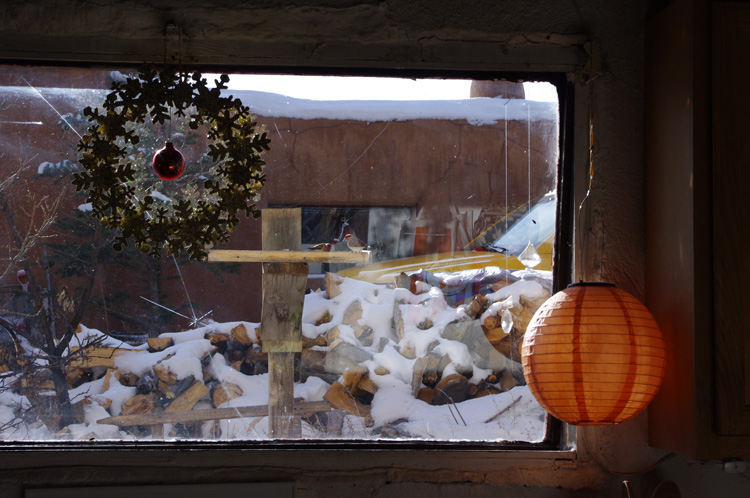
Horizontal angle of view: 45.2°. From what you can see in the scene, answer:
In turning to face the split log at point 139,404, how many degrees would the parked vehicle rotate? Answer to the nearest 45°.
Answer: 0° — it already faces it

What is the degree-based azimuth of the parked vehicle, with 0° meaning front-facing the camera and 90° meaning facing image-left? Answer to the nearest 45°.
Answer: approximately 90°

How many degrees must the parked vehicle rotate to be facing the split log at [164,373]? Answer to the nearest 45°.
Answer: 0° — it already faces it

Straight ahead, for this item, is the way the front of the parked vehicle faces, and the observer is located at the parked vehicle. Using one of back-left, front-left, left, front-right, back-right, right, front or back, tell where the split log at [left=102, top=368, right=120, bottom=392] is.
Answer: front

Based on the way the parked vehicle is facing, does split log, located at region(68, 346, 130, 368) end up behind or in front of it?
in front

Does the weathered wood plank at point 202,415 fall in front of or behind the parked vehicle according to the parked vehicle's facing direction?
in front

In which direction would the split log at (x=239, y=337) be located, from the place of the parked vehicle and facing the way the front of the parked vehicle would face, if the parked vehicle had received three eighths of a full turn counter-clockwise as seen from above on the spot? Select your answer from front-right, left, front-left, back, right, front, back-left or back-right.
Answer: back-right

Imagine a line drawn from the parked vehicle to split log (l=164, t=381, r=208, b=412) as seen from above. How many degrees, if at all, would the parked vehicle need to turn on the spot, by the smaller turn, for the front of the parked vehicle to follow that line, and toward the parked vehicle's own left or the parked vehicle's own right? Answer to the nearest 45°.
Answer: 0° — it already faces it

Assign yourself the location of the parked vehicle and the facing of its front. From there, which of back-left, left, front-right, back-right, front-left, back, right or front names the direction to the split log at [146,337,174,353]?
front
